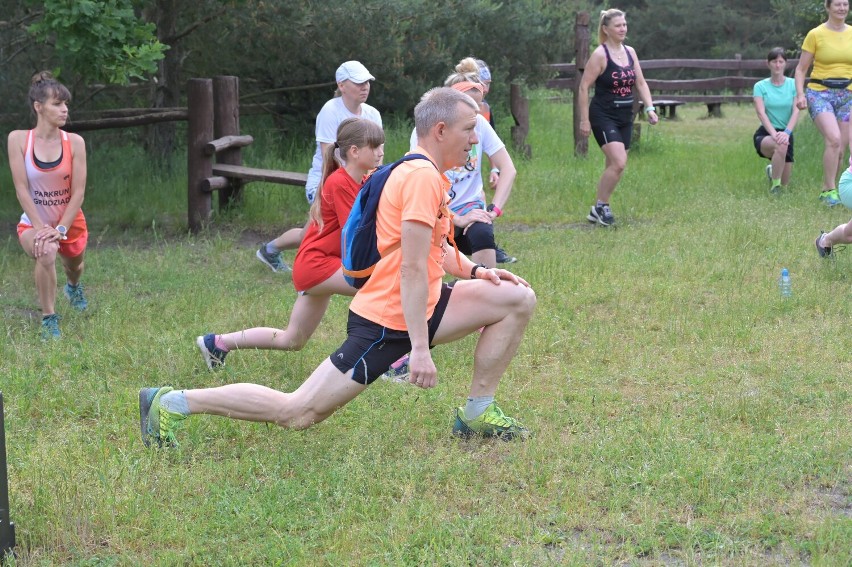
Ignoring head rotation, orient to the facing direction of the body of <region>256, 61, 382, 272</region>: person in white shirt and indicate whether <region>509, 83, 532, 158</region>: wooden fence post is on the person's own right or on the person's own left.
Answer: on the person's own left

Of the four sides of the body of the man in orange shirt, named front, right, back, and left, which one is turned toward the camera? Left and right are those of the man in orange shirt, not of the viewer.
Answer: right

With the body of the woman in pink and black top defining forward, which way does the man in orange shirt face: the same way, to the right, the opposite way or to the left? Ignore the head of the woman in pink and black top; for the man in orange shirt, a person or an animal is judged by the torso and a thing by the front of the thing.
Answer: to the left

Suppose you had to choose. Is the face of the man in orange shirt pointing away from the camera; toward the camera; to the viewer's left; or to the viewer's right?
to the viewer's right

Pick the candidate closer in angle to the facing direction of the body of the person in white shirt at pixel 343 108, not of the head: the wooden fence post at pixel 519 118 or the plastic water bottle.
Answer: the plastic water bottle

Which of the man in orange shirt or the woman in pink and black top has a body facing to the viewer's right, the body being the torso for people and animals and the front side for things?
the man in orange shirt

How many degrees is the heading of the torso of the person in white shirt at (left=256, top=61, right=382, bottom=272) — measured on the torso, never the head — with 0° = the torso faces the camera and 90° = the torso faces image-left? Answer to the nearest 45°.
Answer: approximately 315°
